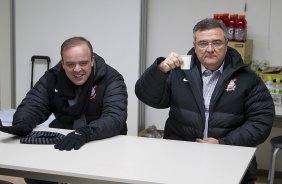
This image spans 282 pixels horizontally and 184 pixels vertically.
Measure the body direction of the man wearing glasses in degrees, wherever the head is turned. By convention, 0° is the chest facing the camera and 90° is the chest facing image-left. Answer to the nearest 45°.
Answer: approximately 0°

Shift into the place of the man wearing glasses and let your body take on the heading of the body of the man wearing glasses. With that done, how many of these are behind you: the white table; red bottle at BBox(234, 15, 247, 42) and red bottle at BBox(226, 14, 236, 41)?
2

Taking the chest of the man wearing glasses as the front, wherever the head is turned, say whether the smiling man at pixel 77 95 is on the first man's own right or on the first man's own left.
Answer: on the first man's own right

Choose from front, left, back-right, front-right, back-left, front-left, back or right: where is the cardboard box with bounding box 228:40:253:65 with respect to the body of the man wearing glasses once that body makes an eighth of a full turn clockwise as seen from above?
back-right

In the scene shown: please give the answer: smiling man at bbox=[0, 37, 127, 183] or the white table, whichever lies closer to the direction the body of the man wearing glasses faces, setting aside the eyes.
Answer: the white table

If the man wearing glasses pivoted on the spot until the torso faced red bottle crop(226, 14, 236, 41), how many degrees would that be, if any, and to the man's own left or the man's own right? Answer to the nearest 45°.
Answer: approximately 180°

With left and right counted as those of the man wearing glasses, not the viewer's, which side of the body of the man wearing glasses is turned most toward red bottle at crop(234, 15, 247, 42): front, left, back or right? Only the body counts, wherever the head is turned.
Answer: back
